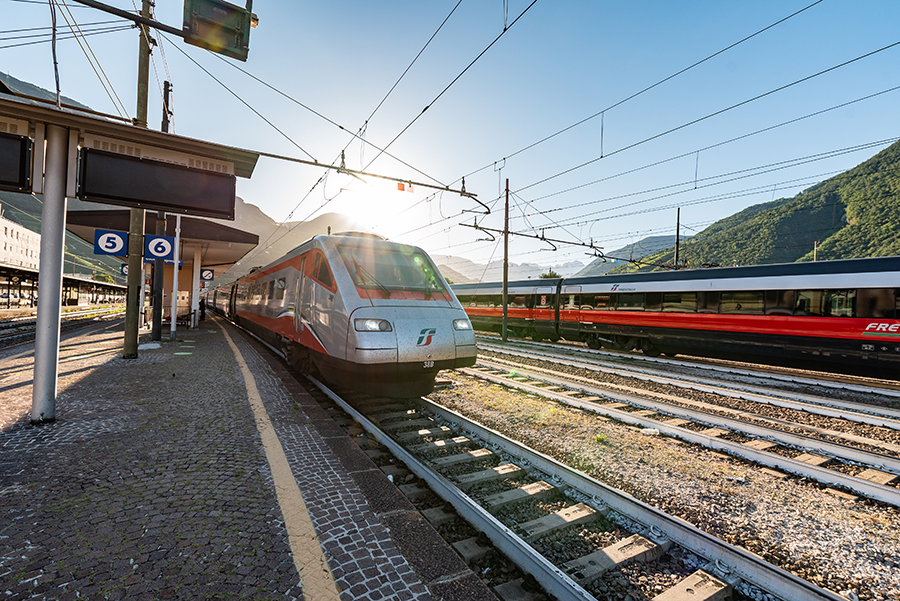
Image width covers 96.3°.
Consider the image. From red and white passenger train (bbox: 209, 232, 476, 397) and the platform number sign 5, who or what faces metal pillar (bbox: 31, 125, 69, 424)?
the platform number sign 5

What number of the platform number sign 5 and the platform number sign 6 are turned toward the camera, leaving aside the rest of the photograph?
2

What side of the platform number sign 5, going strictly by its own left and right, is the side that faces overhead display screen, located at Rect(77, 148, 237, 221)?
front

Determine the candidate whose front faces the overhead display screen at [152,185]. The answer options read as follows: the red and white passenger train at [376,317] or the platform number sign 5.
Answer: the platform number sign 5

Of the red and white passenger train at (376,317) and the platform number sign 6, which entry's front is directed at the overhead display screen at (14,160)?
the platform number sign 6

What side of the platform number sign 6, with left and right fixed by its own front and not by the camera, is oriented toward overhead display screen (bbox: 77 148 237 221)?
front

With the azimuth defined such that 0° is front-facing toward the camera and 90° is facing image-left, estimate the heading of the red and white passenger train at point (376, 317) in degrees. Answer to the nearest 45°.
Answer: approximately 315°

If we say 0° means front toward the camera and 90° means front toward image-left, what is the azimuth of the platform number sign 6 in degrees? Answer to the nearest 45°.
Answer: approximately 0°
